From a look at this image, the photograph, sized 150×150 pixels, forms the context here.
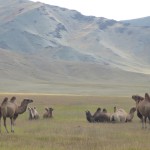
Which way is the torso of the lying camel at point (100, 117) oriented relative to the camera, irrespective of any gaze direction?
to the viewer's left

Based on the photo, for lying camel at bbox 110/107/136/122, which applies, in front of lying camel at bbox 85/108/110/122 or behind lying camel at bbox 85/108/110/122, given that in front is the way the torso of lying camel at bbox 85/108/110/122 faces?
behind
